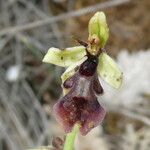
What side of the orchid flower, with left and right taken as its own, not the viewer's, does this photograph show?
front
